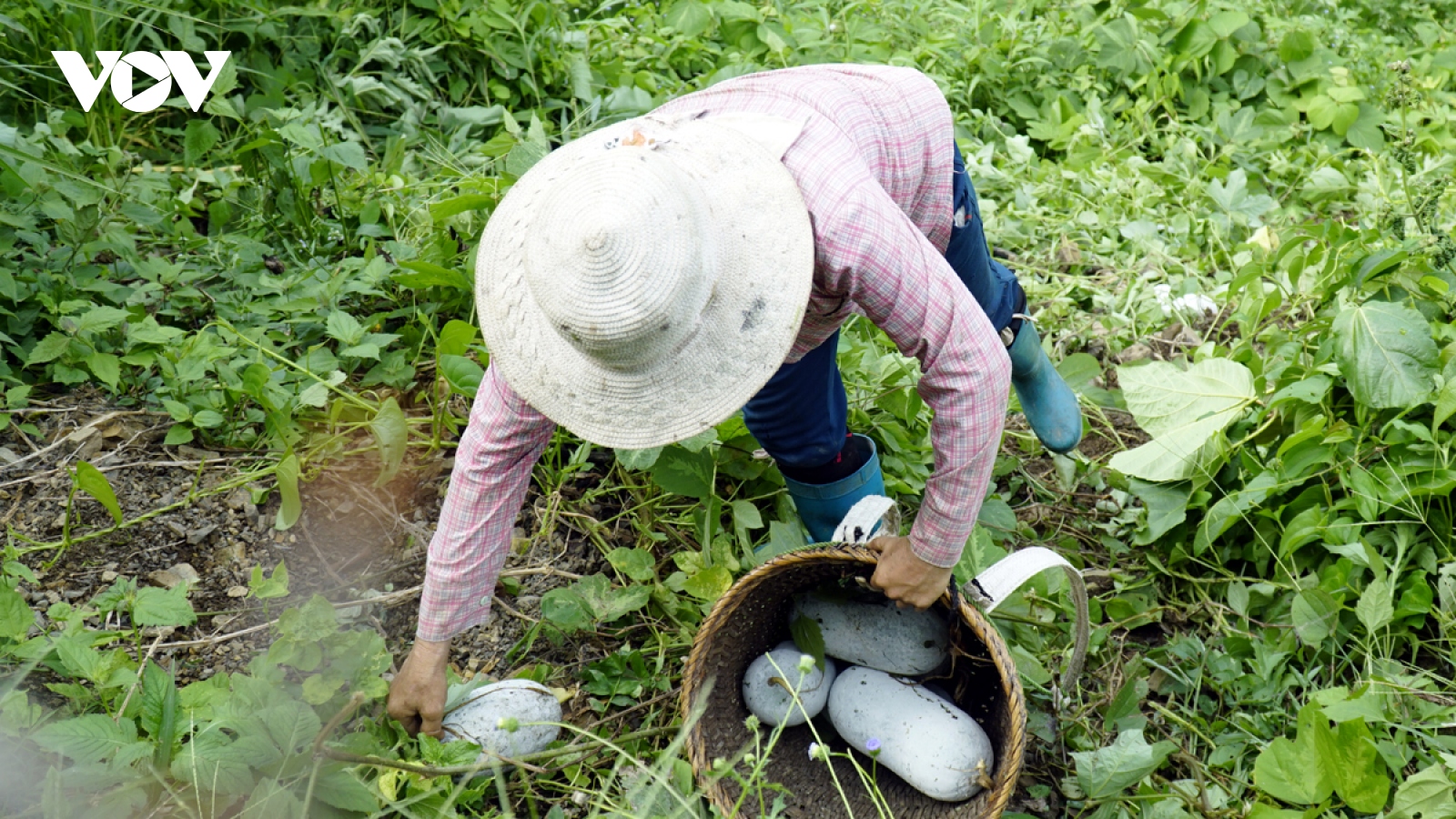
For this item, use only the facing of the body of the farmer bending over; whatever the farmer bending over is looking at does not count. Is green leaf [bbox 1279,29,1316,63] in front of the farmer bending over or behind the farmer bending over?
behind

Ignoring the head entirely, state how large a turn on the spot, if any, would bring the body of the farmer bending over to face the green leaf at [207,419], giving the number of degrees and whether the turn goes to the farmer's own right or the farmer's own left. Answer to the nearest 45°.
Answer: approximately 90° to the farmer's own right

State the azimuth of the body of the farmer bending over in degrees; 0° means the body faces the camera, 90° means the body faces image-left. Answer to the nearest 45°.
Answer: approximately 45°

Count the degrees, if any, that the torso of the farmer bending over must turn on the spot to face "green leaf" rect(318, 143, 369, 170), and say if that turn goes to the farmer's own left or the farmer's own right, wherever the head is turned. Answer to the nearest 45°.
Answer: approximately 90° to the farmer's own right

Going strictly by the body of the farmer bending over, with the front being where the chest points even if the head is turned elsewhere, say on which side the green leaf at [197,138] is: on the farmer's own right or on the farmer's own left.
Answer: on the farmer's own right

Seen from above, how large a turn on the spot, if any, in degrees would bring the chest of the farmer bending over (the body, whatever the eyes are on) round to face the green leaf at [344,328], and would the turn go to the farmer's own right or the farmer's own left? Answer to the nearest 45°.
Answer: approximately 90° to the farmer's own right

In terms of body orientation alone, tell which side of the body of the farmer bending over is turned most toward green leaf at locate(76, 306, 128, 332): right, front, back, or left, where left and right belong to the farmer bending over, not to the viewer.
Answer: right
